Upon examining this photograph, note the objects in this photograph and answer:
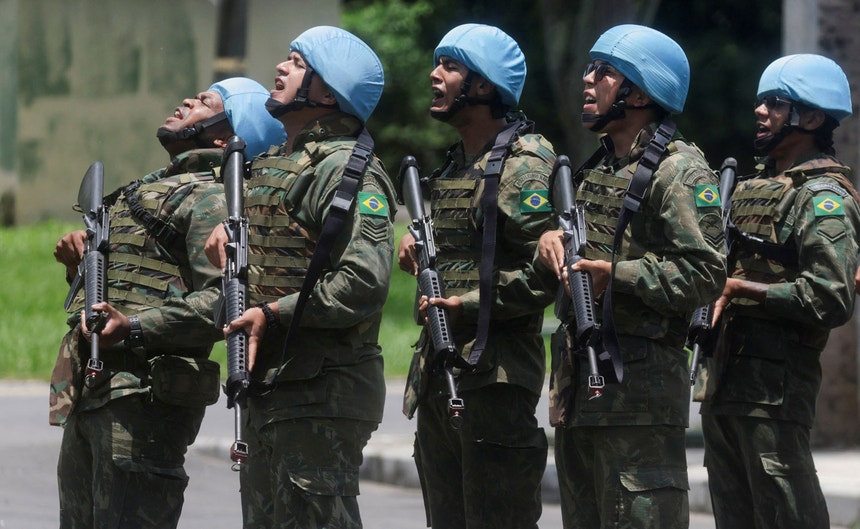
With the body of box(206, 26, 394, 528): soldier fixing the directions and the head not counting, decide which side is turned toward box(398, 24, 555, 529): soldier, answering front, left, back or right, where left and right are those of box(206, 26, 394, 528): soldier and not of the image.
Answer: back

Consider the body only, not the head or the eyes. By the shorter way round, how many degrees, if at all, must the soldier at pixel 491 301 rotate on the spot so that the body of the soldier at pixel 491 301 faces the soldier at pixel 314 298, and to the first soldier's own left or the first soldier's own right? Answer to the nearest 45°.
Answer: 0° — they already face them

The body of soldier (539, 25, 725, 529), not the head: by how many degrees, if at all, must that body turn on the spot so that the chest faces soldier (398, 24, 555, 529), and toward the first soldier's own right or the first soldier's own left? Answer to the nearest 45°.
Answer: approximately 90° to the first soldier's own right

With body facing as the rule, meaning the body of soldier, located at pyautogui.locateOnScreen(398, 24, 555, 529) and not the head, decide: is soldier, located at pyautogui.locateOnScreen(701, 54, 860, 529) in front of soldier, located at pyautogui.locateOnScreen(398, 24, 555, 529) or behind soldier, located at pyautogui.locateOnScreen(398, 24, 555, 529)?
behind

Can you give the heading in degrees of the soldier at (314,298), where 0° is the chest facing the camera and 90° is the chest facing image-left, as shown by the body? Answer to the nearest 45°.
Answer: approximately 45°

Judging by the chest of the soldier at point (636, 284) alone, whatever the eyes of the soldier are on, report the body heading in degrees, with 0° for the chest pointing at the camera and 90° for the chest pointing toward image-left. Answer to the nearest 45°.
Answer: approximately 45°

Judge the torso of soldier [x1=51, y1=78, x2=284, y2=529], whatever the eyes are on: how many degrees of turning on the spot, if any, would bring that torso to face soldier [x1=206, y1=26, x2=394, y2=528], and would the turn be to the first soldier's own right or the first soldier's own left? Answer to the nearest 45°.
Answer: approximately 90° to the first soldier's own left
